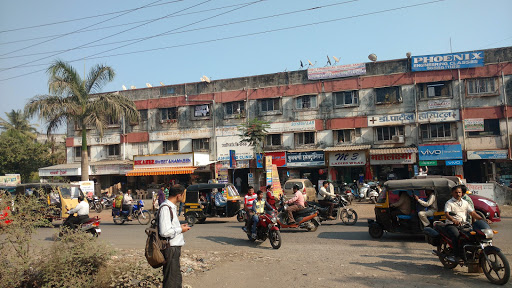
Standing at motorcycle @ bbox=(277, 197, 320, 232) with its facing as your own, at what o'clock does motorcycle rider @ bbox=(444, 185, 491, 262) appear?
The motorcycle rider is roughly at 8 o'clock from the motorcycle.

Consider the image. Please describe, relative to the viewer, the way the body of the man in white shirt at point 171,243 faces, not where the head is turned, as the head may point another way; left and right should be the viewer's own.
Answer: facing to the right of the viewer

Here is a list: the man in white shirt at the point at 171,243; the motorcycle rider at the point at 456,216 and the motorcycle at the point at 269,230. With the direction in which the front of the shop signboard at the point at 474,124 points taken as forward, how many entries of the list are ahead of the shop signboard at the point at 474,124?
3

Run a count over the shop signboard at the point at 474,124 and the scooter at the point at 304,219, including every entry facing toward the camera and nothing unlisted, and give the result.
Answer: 1

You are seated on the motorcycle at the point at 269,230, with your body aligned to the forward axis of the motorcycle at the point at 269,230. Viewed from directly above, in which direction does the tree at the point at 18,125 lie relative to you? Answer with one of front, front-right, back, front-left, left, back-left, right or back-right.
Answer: back

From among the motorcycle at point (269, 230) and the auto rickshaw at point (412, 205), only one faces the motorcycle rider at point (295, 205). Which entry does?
the auto rickshaw

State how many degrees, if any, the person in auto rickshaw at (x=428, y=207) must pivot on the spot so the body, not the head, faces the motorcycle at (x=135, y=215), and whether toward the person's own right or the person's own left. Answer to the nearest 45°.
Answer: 0° — they already face it

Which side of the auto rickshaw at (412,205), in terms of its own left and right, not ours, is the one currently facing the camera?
left

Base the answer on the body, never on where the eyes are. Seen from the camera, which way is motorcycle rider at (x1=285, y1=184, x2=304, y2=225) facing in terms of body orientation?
to the viewer's left
